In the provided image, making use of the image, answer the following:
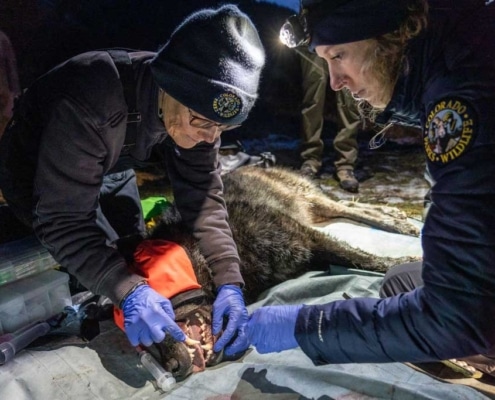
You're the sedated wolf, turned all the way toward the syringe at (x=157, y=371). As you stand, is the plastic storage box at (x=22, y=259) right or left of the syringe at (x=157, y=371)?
right

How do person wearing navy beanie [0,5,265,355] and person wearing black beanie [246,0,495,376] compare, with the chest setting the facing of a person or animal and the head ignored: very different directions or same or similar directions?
very different directions

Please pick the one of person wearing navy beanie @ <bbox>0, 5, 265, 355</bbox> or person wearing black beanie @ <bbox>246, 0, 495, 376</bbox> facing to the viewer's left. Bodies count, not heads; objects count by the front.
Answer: person wearing black beanie @ <bbox>246, 0, 495, 376</bbox>

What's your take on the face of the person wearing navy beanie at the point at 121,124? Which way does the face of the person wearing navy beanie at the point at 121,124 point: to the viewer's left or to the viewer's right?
to the viewer's right

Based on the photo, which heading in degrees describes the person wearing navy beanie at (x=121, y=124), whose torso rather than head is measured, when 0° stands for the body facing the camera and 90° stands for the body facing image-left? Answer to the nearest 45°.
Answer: approximately 315°

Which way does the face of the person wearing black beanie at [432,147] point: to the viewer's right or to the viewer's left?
to the viewer's left

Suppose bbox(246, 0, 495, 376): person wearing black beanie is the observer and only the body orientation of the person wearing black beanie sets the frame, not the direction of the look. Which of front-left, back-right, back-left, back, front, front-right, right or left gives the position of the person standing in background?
right

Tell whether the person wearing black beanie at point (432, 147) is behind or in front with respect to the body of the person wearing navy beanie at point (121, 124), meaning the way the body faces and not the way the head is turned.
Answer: in front

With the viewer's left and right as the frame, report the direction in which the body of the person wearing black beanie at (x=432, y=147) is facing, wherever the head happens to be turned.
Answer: facing to the left of the viewer

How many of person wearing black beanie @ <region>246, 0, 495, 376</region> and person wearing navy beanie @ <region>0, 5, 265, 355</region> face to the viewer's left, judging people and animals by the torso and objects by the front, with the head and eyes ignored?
1
